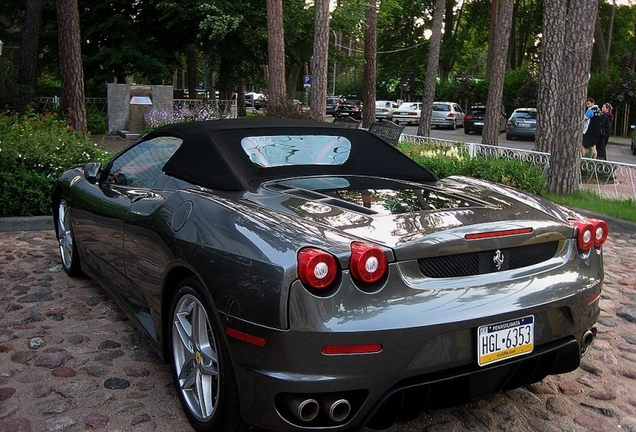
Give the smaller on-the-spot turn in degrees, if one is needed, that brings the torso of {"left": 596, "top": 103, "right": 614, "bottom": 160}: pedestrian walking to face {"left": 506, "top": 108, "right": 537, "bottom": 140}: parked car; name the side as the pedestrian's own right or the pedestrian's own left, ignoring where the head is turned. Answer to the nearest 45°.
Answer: approximately 90° to the pedestrian's own right

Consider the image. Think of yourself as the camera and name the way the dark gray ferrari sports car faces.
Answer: facing away from the viewer and to the left of the viewer

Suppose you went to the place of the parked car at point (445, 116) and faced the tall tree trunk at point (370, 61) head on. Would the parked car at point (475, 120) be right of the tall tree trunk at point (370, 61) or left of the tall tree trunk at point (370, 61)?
left

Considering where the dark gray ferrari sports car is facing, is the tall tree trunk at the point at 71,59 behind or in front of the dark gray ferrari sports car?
in front

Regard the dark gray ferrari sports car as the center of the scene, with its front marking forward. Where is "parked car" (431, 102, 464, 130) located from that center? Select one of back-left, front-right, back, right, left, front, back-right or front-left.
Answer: front-right

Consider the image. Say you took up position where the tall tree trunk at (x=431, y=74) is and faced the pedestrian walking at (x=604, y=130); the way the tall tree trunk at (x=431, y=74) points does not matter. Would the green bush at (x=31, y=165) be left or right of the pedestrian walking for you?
right
